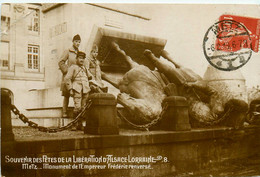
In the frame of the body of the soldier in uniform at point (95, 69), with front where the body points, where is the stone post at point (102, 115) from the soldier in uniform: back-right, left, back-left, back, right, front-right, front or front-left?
front-right

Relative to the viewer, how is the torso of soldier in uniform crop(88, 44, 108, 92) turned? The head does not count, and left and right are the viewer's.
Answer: facing the viewer and to the right of the viewer
